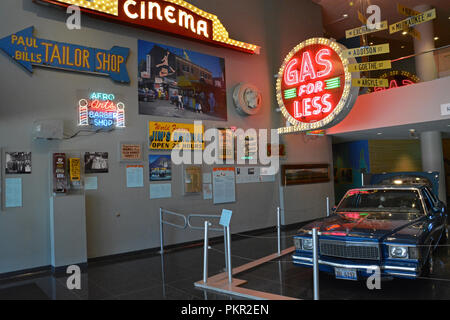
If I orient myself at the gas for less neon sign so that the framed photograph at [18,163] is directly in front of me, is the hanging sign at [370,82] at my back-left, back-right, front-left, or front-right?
back-left

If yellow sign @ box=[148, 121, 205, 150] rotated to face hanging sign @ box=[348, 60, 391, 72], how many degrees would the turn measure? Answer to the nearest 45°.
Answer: approximately 45° to its left

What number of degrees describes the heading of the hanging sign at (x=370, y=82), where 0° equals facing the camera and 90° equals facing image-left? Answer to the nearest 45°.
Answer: approximately 0°

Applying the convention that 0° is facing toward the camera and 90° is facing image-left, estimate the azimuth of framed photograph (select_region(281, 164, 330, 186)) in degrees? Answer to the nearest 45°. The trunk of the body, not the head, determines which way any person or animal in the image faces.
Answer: approximately 315°

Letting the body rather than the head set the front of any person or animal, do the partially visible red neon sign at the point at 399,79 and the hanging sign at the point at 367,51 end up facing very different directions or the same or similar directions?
same or similar directions

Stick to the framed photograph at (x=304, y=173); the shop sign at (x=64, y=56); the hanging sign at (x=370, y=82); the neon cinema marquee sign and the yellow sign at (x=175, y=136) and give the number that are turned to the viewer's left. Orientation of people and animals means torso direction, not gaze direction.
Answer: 0

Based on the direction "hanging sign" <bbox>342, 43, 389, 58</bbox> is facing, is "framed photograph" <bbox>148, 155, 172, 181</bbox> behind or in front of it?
in front

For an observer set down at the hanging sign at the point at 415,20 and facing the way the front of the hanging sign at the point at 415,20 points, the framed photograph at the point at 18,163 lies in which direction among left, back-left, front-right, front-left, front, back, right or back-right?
front

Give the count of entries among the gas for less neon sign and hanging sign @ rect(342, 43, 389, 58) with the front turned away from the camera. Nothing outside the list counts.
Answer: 0

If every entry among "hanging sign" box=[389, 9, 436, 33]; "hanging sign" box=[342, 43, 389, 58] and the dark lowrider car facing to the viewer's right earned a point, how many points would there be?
0

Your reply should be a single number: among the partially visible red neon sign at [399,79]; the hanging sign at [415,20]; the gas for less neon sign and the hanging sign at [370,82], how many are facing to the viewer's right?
0

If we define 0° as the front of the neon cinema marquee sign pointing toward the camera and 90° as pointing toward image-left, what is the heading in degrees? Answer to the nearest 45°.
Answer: approximately 315°
